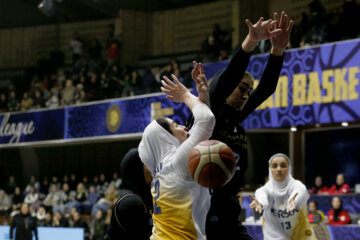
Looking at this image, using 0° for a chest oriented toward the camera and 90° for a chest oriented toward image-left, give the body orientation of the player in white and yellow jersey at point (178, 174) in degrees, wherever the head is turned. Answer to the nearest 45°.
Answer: approximately 270°

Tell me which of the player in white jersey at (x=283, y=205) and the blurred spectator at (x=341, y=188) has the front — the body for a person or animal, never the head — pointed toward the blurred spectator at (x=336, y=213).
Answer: the blurred spectator at (x=341, y=188)

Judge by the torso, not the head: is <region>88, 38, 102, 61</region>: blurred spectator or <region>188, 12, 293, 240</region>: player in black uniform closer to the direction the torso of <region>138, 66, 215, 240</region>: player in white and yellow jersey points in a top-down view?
the player in black uniform

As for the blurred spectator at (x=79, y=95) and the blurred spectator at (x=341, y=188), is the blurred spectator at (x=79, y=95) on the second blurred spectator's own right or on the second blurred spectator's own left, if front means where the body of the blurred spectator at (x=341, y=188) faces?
on the second blurred spectator's own right

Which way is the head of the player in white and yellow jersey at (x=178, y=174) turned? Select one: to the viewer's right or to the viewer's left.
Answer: to the viewer's right

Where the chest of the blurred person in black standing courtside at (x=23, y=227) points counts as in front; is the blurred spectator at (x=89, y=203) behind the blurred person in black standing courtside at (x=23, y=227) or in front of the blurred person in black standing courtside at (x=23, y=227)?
behind

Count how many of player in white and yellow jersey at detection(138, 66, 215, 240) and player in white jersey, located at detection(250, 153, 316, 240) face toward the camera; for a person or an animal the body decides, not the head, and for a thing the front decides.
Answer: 1

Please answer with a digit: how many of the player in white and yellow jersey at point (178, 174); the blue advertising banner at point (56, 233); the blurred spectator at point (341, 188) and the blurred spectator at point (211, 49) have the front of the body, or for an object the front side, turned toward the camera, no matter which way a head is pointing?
3

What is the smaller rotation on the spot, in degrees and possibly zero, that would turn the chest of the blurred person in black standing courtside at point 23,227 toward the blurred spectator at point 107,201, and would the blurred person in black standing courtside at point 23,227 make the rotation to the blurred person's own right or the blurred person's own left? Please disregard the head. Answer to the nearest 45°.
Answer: approximately 135° to the blurred person's own left

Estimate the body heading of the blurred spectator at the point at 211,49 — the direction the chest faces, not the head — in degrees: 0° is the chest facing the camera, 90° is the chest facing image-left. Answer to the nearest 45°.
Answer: approximately 0°

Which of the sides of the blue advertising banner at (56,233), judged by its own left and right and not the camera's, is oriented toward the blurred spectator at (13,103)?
back
